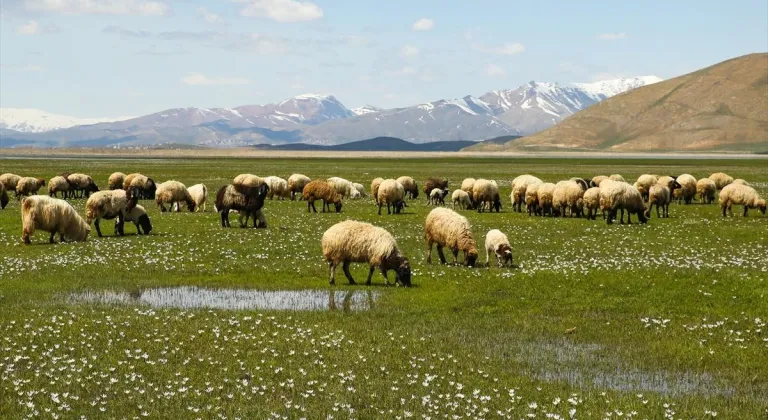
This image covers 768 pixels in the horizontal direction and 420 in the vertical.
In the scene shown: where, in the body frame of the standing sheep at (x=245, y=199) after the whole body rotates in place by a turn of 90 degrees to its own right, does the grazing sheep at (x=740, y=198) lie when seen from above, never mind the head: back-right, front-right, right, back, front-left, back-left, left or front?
left

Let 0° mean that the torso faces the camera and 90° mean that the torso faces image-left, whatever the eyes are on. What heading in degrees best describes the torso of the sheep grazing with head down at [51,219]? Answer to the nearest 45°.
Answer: approximately 270°

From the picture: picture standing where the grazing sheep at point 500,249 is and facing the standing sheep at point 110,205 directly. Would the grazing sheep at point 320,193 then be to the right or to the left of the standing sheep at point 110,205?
right

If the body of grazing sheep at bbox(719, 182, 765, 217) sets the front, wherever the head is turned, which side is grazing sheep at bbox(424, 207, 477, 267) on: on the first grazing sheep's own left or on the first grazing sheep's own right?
on the first grazing sheep's own right

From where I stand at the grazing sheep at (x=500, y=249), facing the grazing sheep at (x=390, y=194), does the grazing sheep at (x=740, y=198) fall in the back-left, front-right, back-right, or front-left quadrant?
front-right

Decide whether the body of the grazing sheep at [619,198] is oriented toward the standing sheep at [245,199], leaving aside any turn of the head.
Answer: no

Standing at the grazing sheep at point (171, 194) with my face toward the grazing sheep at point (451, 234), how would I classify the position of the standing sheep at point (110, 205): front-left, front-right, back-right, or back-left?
front-right

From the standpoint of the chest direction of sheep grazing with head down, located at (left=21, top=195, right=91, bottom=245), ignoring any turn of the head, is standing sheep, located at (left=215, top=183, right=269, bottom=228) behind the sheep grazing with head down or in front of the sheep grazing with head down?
in front

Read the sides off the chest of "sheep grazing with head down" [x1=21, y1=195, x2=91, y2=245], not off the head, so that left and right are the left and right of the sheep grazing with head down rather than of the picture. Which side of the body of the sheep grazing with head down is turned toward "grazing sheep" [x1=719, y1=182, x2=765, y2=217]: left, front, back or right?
front

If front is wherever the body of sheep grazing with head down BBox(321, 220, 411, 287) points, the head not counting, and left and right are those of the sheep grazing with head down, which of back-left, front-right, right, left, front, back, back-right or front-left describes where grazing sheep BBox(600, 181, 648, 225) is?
front-left

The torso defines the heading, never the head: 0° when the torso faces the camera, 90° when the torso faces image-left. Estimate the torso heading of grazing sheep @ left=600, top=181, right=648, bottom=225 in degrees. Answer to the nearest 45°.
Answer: approximately 270°

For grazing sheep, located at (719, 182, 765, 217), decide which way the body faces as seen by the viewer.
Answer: to the viewer's right

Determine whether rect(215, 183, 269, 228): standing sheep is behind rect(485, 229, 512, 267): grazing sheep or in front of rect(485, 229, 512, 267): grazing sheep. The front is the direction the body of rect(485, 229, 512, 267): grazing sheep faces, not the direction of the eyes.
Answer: behind

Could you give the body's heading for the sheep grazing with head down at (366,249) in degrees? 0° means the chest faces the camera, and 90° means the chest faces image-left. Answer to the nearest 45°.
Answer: approximately 270°

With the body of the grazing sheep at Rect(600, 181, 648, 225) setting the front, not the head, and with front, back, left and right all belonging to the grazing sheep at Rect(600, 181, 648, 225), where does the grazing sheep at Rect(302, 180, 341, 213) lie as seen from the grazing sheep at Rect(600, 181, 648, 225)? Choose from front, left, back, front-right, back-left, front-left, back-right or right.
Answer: back
